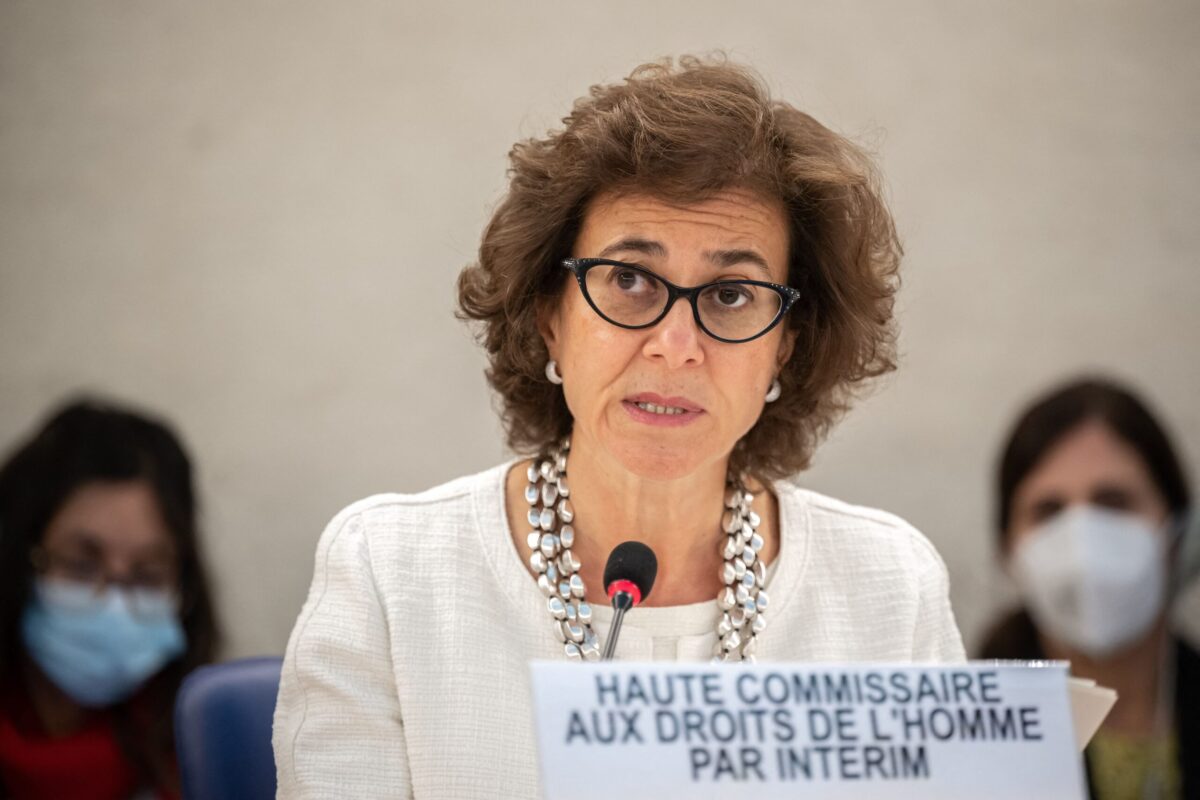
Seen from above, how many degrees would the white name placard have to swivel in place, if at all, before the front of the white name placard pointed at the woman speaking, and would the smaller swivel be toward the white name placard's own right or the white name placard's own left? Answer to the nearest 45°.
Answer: approximately 180°

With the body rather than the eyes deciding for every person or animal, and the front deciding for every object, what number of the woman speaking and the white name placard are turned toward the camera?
2

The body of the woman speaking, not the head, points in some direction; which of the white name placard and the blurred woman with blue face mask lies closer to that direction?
the white name placard

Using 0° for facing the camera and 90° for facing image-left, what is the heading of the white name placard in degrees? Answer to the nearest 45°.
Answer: approximately 0°

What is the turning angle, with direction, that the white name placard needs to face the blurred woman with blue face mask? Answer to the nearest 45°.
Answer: approximately 135° to its right

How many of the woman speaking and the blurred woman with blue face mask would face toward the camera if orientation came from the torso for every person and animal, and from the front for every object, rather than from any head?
2
